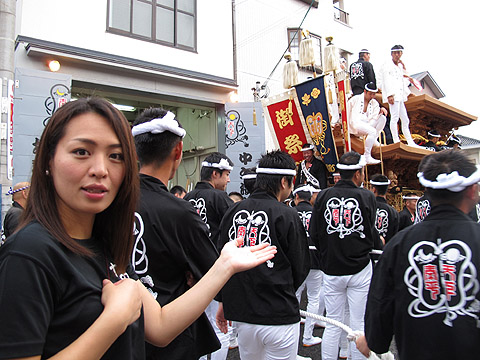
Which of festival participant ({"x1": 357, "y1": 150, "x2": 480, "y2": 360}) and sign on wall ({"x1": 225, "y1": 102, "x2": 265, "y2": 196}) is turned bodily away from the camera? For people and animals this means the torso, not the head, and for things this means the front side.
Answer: the festival participant

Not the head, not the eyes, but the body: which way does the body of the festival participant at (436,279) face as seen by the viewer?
away from the camera

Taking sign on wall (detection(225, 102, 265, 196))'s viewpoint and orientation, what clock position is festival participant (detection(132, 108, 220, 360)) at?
The festival participant is roughly at 12 o'clock from the sign on wall.

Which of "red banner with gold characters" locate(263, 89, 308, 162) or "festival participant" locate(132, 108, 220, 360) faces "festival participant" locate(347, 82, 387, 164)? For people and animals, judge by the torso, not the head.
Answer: "festival participant" locate(132, 108, 220, 360)

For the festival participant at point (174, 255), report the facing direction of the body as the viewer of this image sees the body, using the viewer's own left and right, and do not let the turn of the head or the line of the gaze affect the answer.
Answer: facing away from the viewer and to the right of the viewer

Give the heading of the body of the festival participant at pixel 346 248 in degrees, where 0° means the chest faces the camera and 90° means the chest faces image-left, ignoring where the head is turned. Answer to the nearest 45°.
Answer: approximately 180°

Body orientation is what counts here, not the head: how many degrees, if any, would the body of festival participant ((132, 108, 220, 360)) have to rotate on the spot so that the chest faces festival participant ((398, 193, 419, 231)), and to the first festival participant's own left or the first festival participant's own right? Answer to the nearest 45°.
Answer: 0° — they already face them

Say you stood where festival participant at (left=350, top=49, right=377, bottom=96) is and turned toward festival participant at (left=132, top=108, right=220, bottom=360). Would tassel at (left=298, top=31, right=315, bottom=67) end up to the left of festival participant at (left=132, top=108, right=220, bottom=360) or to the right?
right
